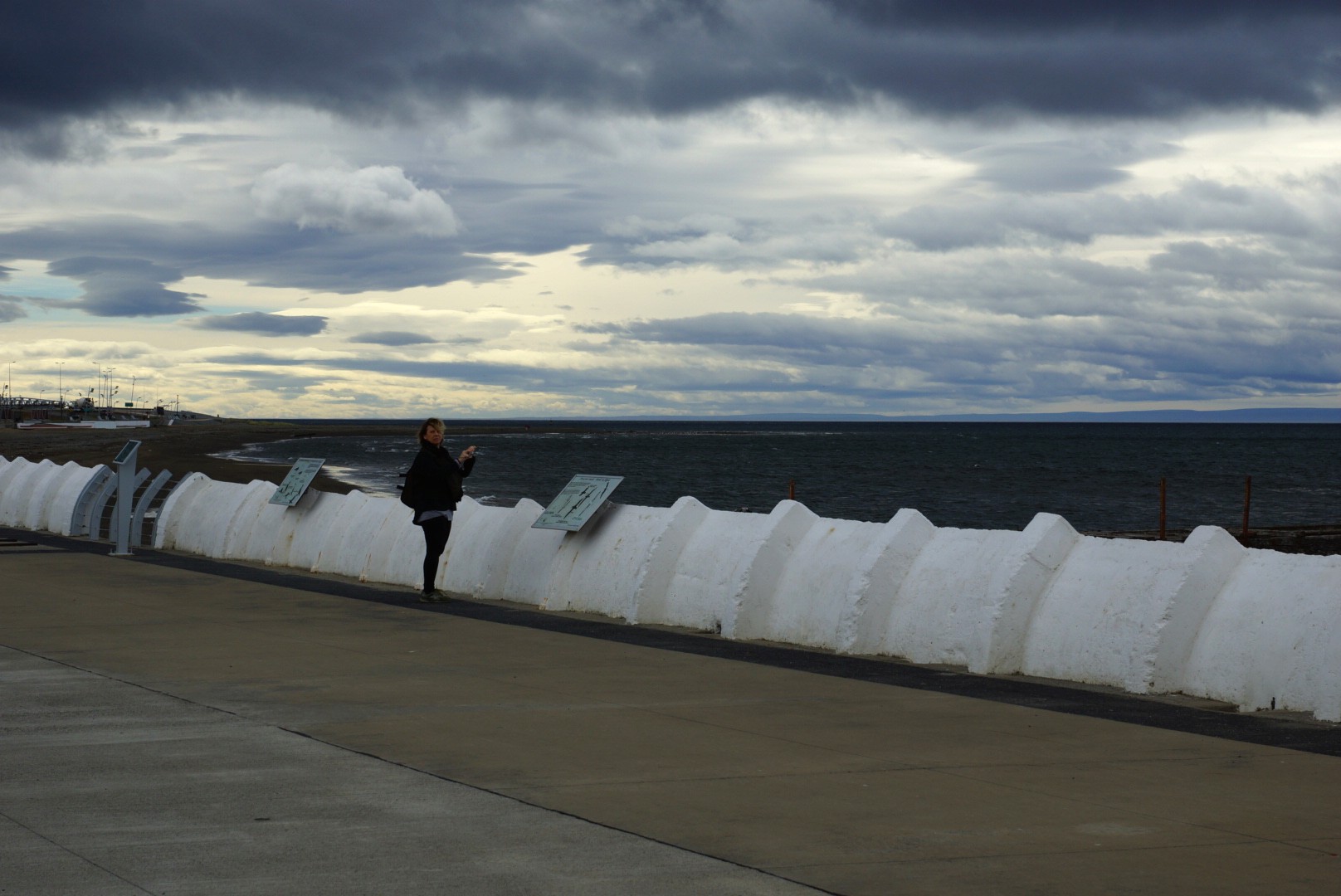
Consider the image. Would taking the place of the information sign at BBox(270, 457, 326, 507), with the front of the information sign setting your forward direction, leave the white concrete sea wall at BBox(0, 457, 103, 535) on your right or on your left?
on your right

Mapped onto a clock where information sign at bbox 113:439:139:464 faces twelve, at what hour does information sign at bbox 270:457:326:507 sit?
information sign at bbox 270:457:326:507 is roughly at 9 o'clock from information sign at bbox 113:439:139:464.

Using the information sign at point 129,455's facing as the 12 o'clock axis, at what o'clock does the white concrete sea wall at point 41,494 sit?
The white concrete sea wall is roughly at 4 o'clock from the information sign.

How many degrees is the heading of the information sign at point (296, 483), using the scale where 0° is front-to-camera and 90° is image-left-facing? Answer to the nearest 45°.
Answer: approximately 45°

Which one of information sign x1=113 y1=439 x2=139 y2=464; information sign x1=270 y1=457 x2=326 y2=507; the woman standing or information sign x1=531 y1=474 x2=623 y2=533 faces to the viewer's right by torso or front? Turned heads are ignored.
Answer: the woman standing

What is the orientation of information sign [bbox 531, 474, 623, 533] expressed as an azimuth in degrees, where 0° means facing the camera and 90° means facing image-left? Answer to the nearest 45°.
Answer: approximately 45°

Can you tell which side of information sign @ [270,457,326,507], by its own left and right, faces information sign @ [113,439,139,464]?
right

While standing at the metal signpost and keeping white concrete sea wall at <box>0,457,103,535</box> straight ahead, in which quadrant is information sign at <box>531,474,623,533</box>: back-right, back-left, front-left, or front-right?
back-right
